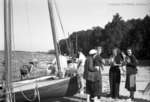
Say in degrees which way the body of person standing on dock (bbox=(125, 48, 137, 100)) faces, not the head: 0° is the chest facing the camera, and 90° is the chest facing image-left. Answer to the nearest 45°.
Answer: approximately 45°

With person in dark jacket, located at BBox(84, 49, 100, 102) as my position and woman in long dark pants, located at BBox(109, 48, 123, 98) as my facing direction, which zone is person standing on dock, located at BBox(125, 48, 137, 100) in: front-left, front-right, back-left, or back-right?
front-right

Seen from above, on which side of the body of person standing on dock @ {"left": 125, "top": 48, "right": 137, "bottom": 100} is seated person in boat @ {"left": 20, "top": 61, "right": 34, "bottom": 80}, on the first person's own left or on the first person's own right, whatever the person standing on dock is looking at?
on the first person's own right

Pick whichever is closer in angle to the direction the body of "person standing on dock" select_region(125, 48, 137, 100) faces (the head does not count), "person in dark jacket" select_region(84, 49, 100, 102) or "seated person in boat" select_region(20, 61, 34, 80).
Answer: the person in dark jacket

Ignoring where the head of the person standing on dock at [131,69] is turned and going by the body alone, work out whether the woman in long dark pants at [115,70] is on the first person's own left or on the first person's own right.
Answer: on the first person's own right

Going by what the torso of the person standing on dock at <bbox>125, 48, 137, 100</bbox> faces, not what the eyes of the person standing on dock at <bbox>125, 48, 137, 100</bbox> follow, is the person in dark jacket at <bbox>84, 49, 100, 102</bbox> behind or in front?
in front
